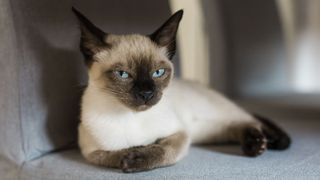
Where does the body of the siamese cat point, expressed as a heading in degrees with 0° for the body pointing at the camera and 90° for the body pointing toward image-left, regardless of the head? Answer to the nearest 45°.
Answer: approximately 45°
